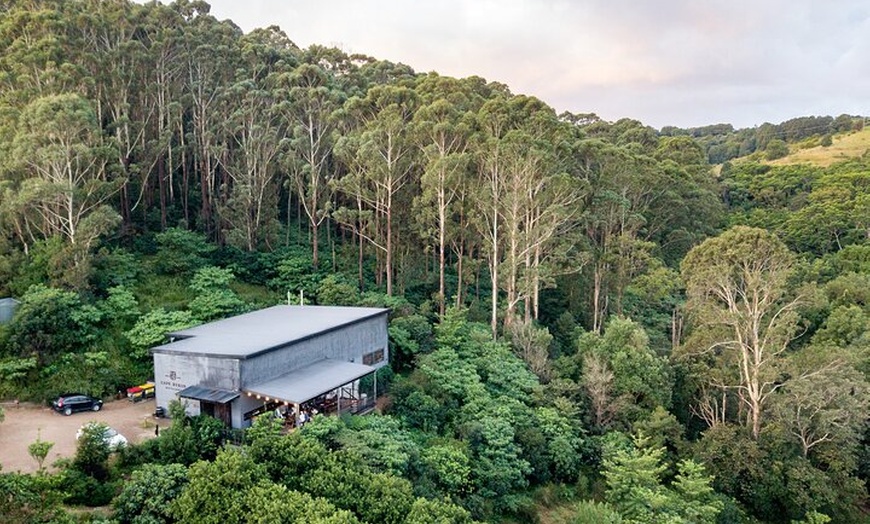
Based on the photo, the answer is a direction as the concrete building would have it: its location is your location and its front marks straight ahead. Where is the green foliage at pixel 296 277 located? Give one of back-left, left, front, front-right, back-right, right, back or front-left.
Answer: back-right

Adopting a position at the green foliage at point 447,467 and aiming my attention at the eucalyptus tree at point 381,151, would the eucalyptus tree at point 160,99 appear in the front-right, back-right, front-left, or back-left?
front-left

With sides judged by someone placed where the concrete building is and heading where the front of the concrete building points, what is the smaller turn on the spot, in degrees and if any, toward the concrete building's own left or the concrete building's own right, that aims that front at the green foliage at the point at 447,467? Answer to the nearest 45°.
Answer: approximately 90° to the concrete building's own left

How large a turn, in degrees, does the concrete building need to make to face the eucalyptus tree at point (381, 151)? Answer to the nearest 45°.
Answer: approximately 180°

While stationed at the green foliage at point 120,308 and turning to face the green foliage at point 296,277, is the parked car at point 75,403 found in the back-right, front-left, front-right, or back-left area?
back-right

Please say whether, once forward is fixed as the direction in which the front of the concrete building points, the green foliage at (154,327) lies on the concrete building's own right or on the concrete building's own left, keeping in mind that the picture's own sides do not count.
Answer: on the concrete building's own right

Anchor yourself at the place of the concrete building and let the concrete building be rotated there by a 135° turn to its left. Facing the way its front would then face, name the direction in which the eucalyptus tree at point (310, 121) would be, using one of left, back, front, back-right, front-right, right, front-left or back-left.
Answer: left

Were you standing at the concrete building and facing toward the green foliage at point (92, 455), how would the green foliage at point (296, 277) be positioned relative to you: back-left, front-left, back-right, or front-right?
back-right

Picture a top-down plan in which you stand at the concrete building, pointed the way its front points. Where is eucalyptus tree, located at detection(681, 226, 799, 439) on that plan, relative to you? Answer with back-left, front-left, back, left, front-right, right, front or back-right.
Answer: back-left

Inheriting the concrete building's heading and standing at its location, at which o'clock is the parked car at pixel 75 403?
The parked car is roughly at 2 o'clock from the concrete building.

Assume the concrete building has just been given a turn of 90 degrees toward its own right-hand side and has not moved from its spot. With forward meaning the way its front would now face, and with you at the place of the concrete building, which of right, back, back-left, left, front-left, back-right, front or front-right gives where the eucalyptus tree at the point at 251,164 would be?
front-right

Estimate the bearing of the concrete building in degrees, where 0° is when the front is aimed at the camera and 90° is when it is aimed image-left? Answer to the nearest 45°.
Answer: approximately 45°

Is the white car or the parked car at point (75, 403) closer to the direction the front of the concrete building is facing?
the white car

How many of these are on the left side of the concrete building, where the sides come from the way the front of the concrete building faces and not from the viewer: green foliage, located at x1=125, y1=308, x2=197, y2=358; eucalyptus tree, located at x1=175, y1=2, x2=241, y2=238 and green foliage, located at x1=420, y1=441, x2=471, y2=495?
1

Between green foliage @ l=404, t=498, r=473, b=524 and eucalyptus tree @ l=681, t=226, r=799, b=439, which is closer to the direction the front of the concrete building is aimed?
the green foliage
